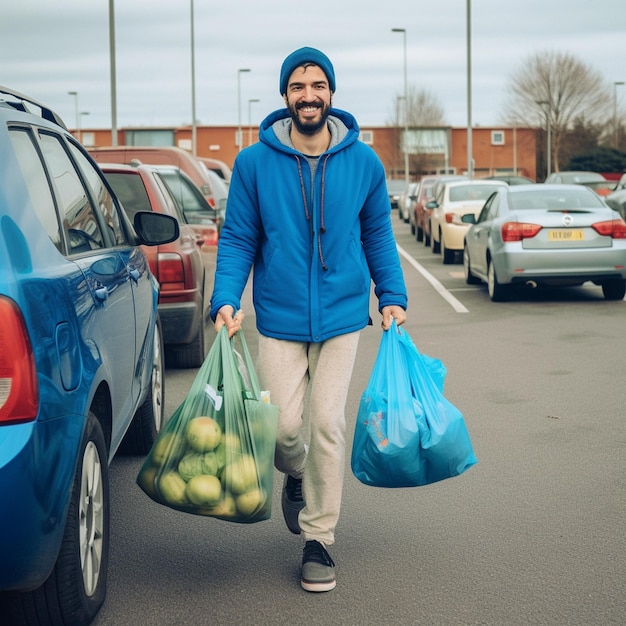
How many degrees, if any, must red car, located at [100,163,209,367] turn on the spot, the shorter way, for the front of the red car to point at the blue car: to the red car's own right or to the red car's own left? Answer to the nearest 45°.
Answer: approximately 180°

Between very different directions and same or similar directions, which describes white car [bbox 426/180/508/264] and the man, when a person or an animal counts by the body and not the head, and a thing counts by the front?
very different directions

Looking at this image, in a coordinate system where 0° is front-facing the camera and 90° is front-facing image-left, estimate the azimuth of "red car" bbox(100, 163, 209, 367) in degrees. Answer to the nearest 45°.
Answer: approximately 180°

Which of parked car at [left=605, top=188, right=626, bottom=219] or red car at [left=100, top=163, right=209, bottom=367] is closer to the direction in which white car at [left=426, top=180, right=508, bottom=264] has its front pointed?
the parked car

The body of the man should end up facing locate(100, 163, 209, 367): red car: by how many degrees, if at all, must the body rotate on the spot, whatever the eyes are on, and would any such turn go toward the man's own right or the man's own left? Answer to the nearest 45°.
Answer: approximately 180°

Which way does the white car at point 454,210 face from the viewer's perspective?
away from the camera

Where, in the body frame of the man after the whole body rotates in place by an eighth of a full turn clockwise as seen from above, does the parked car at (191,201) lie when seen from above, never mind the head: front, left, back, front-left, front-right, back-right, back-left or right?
back-right

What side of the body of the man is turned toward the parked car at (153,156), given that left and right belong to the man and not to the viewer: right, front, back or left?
back

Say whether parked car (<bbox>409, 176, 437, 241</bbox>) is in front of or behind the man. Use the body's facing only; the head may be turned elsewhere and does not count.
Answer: behind

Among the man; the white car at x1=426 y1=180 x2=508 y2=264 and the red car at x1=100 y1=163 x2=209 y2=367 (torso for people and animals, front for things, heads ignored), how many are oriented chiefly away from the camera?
2
